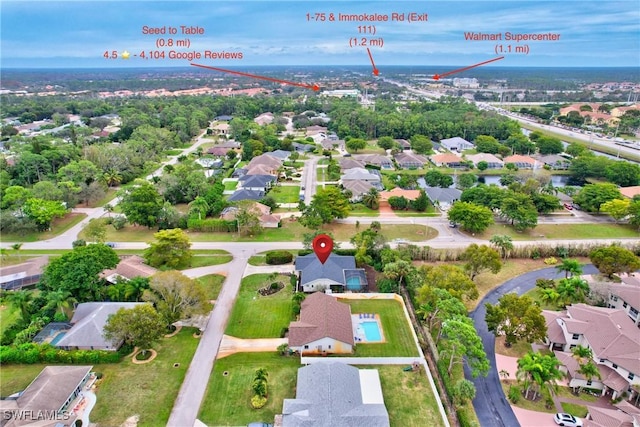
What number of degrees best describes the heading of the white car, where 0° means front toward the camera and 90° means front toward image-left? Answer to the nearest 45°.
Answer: approximately 270°

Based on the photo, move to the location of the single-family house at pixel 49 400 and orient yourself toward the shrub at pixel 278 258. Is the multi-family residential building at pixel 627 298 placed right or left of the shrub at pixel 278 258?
right

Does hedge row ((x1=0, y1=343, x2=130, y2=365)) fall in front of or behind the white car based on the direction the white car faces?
behind

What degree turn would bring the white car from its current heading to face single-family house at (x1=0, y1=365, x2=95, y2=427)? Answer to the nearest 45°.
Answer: approximately 135° to its right

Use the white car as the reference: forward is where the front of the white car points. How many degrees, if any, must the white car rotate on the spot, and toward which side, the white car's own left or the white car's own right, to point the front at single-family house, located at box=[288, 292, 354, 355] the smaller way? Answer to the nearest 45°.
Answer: approximately 180°

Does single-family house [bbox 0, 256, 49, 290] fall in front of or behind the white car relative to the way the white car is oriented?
behind

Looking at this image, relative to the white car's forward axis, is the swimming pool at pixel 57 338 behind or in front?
behind

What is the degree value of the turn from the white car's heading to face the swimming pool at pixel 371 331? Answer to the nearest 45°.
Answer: approximately 180°

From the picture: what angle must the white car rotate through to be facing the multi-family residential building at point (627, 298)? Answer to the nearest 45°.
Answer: approximately 90° to its left

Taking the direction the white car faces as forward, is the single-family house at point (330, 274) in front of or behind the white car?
behind

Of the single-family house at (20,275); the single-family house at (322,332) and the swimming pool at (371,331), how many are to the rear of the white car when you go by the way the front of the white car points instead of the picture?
3

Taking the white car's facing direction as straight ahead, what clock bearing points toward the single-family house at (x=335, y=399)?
The single-family house is roughly at 5 o'clock from the white car.

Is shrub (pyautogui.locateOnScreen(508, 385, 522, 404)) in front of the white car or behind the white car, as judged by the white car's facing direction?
behind
